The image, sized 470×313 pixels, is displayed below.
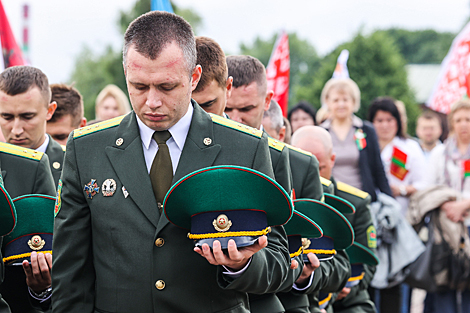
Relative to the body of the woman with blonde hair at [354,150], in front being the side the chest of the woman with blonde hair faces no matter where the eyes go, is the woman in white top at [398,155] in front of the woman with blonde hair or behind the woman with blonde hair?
behind

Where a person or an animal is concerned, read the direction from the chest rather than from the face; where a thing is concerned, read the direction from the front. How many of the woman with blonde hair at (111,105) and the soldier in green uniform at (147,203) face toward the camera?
2

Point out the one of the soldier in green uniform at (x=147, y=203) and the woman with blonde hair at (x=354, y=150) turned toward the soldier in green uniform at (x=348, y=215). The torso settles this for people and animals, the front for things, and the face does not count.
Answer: the woman with blonde hair

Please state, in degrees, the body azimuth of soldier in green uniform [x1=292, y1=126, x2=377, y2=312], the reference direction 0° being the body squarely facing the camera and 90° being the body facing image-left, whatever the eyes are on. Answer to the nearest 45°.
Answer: approximately 45°

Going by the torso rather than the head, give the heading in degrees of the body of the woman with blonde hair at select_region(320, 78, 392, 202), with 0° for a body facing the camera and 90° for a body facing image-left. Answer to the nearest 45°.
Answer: approximately 0°

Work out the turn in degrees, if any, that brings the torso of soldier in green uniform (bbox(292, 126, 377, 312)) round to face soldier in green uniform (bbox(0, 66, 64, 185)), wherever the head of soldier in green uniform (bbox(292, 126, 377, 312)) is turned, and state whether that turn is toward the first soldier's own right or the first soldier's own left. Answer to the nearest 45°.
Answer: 0° — they already face them
